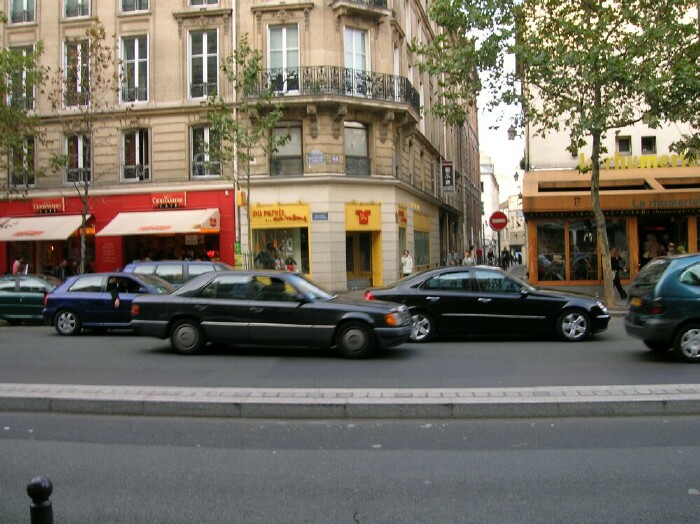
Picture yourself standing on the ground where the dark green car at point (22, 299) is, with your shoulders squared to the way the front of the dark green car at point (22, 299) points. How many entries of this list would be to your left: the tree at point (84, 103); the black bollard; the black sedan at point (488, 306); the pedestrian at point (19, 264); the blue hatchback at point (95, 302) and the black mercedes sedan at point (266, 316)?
2

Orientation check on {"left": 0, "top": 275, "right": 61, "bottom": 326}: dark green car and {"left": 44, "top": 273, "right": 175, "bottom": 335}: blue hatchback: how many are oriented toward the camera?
0

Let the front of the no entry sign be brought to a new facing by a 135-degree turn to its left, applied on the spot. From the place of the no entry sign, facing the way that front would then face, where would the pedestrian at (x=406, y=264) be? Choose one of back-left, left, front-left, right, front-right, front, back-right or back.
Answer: left

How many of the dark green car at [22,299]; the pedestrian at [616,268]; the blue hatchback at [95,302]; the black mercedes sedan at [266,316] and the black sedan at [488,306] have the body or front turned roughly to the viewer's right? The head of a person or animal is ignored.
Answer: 4

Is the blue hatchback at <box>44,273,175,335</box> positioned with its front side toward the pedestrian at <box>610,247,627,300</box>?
yes

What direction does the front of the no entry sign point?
toward the camera

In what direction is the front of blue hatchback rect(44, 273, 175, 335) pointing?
to the viewer's right

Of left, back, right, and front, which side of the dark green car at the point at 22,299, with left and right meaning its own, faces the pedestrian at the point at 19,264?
left

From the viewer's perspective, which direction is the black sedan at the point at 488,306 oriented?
to the viewer's right

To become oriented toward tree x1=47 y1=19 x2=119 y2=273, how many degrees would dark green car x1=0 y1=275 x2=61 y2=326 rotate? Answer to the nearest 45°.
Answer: approximately 90° to its left

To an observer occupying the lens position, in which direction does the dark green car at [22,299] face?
facing to the right of the viewer

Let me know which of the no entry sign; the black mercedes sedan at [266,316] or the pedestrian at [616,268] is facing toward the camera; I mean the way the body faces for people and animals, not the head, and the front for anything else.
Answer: the no entry sign

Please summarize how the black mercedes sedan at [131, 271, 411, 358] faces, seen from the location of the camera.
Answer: facing to the right of the viewer
